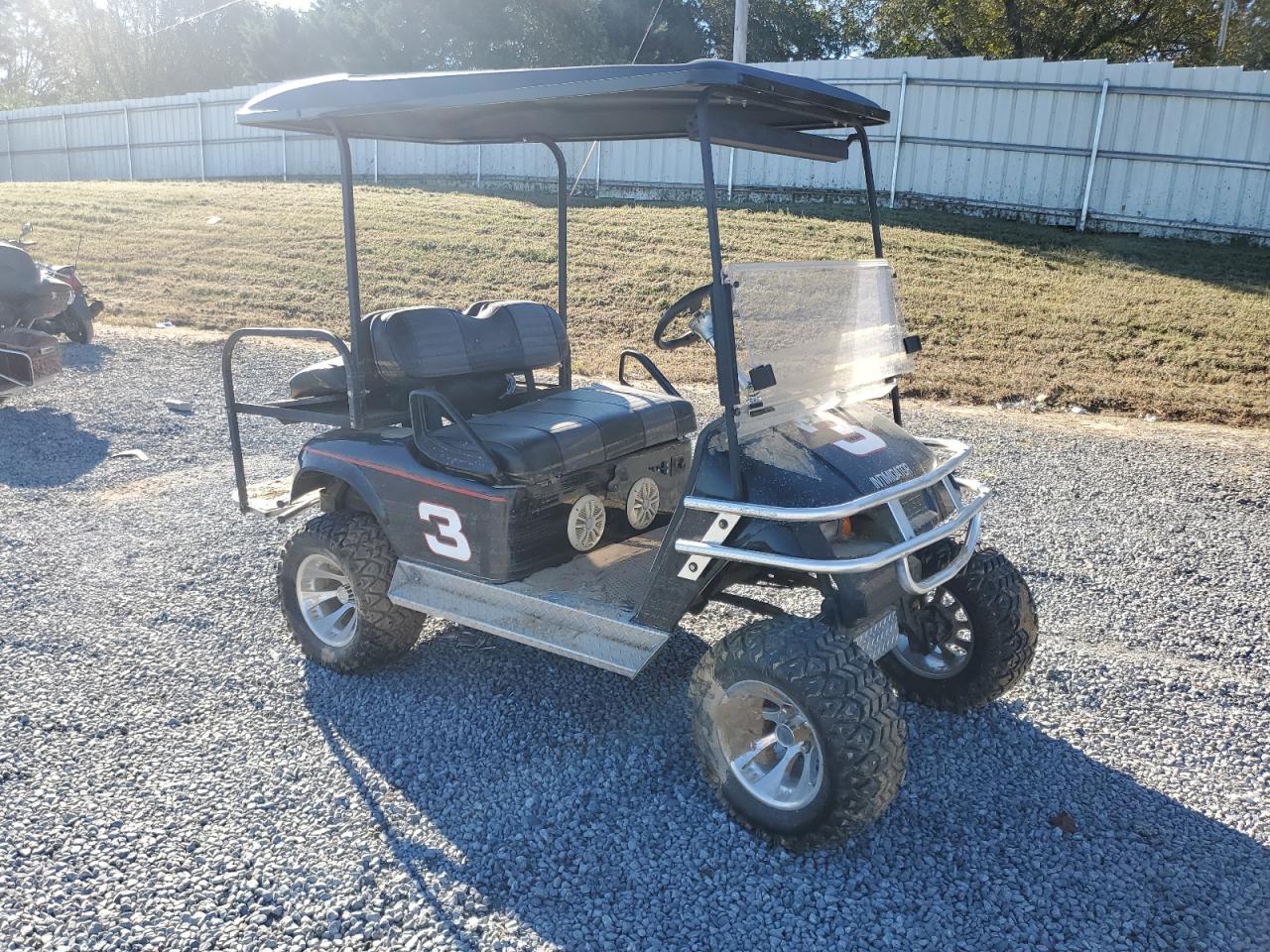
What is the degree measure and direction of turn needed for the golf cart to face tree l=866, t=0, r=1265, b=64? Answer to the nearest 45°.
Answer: approximately 90° to its left

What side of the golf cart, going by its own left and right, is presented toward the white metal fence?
left

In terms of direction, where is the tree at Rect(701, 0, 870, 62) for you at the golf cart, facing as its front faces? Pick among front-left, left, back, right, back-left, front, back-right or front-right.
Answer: back-left

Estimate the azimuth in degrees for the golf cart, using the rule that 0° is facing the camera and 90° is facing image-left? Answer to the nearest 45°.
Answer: approximately 315°
